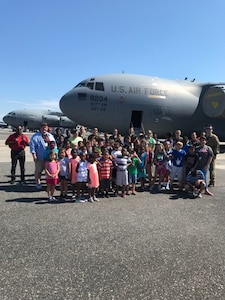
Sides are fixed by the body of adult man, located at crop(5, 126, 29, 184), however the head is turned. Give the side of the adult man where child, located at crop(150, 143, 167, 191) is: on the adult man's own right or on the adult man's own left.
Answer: on the adult man's own left

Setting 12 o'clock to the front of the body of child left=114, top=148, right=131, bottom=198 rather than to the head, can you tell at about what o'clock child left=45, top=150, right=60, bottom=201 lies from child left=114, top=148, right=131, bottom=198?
child left=45, top=150, right=60, bottom=201 is roughly at 2 o'clock from child left=114, top=148, right=131, bottom=198.

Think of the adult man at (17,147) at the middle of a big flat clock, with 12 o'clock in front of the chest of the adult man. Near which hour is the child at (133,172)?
The child is roughly at 10 o'clock from the adult man.

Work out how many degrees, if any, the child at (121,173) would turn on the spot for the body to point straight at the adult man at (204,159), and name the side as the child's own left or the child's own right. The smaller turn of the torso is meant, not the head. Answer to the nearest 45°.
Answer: approximately 90° to the child's own left

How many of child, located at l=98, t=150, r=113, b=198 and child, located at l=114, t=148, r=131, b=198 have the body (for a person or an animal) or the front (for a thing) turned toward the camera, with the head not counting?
2

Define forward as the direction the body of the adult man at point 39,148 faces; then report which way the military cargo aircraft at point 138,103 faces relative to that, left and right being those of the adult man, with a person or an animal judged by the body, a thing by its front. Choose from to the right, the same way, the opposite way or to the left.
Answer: to the right

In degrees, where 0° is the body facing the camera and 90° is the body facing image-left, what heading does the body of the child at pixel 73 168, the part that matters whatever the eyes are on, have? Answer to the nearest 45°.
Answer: approximately 0°

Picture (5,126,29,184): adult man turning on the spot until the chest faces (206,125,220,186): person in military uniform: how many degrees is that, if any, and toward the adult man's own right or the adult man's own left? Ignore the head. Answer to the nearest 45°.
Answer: approximately 90° to the adult man's own left

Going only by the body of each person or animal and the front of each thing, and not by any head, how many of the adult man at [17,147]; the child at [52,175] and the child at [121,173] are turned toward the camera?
3

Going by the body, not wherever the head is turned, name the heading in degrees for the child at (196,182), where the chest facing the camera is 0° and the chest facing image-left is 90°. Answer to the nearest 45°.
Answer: approximately 0°

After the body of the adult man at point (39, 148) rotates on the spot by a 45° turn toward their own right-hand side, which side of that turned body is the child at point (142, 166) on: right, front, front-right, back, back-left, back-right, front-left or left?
left
